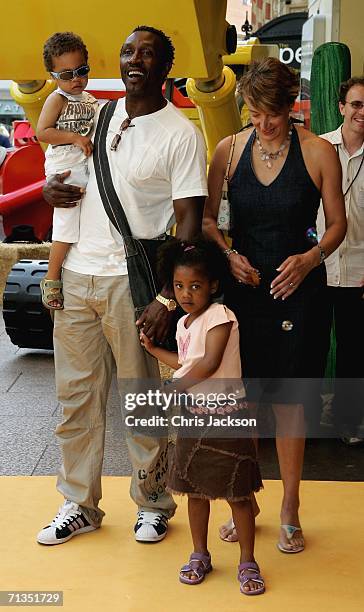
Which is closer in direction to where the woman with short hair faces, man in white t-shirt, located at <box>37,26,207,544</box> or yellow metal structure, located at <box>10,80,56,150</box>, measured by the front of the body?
the man in white t-shirt

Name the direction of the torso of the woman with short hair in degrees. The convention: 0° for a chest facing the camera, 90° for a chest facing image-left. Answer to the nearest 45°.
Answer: approximately 0°

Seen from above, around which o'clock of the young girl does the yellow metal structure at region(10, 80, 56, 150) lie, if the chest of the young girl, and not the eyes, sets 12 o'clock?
The yellow metal structure is roughly at 4 o'clock from the young girl.

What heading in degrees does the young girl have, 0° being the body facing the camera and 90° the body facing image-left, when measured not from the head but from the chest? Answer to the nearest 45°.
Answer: approximately 45°

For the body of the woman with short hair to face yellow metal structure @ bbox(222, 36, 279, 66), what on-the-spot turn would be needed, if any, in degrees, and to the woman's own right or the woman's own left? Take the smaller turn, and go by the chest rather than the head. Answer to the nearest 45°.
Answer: approximately 180°

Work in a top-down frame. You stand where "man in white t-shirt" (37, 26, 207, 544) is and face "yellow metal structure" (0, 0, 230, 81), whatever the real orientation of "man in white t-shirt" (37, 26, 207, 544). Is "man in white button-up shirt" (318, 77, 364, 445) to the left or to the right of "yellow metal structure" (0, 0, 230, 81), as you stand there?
right

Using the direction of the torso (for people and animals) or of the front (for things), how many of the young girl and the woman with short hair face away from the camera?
0

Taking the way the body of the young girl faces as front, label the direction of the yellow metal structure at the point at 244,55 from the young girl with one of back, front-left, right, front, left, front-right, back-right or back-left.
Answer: back-right

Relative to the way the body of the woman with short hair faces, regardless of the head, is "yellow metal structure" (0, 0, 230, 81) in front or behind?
behind
